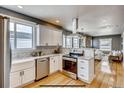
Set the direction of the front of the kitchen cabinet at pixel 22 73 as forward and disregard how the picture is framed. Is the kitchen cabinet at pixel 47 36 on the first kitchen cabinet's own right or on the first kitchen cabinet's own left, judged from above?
on the first kitchen cabinet's own left

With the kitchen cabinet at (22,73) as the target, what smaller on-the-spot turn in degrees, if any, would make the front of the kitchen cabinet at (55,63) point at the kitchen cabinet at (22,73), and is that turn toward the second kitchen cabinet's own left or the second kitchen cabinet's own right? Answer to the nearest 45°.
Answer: approximately 90° to the second kitchen cabinet's own right

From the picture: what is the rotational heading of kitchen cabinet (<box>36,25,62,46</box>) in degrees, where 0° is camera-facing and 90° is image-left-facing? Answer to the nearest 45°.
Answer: approximately 315°

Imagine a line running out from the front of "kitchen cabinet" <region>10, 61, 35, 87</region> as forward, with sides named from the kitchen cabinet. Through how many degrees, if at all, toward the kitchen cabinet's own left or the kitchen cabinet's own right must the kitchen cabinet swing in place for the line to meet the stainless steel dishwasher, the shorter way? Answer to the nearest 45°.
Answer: approximately 90° to the kitchen cabinet's own left

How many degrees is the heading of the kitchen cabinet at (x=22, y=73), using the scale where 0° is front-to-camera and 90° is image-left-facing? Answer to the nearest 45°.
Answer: approximately 315°

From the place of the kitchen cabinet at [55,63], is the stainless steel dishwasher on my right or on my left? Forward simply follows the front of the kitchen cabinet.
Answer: on my right

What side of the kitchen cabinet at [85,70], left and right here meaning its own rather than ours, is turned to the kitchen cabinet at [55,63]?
right

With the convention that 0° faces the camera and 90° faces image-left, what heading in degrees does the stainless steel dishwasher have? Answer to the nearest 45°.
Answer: approximately 315°
